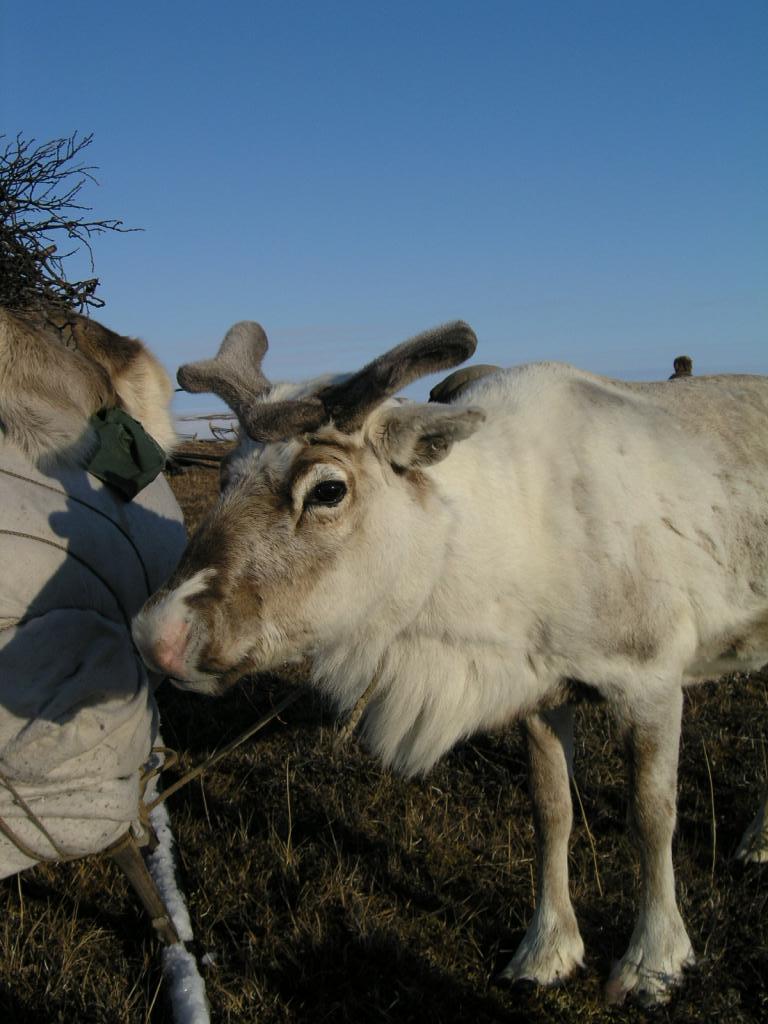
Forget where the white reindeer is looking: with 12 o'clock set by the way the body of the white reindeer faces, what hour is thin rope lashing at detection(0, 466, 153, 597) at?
The thin rope lashing is roughly at 1 o'clock from the white reindeer.

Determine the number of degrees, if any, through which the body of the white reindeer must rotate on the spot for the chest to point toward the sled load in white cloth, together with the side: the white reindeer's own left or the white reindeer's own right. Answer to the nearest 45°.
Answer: approximately 45° to the white reindeer's own right

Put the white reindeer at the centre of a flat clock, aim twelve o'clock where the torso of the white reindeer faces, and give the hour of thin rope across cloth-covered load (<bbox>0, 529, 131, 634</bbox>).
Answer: The thin rope across cloth-covered load is roughly at 1 o'clock from the white reindeer.

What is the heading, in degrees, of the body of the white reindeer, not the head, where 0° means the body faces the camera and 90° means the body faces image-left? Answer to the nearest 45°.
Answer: approximately 45°
